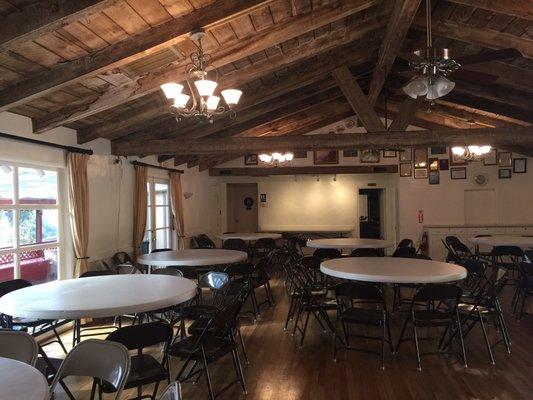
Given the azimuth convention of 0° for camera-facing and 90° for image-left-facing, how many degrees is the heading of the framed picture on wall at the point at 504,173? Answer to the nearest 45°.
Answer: approximately 0°

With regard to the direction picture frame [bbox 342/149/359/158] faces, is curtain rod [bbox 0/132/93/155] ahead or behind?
ahead

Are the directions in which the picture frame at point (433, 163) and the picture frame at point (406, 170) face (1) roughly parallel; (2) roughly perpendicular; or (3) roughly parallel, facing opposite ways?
roughly parallel

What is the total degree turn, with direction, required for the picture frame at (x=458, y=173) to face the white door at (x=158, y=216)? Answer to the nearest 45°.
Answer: approximately 45° to its right

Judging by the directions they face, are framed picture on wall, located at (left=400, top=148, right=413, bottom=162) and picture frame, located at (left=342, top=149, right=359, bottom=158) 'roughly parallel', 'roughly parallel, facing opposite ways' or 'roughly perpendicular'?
roughly parallel

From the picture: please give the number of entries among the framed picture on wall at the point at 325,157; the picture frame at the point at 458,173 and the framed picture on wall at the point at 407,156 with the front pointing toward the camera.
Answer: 3

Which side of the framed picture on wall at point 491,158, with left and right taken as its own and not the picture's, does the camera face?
front

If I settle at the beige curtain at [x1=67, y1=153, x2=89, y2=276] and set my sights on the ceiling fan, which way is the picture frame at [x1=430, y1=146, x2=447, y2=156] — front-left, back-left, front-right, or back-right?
front-left

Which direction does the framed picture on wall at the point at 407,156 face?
toward the camera

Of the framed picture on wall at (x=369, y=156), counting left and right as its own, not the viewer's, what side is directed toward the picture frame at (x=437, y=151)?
left

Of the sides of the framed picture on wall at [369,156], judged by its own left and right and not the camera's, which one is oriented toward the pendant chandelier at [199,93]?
front

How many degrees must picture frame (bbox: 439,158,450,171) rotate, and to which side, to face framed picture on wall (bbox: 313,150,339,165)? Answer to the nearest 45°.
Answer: approximately 90° to its right

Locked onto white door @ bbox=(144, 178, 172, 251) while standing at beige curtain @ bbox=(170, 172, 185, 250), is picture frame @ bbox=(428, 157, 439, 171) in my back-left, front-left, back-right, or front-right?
back-left

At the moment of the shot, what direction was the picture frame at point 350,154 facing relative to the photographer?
facing the viewer

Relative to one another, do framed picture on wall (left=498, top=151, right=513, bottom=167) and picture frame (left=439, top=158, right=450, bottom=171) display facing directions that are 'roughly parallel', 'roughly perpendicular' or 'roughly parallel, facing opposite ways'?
roughly parallel

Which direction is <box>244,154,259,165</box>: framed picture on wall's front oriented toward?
toward the camera

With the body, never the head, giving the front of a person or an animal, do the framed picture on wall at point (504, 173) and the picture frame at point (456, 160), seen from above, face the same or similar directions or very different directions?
same or similar directions

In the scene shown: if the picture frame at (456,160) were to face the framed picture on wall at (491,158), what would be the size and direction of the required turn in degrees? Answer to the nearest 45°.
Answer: approximately 90° to its left

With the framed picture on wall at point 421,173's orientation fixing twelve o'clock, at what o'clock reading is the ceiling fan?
The ceiling fan is roughly at 12 o'clock from the framed picture on wall.
